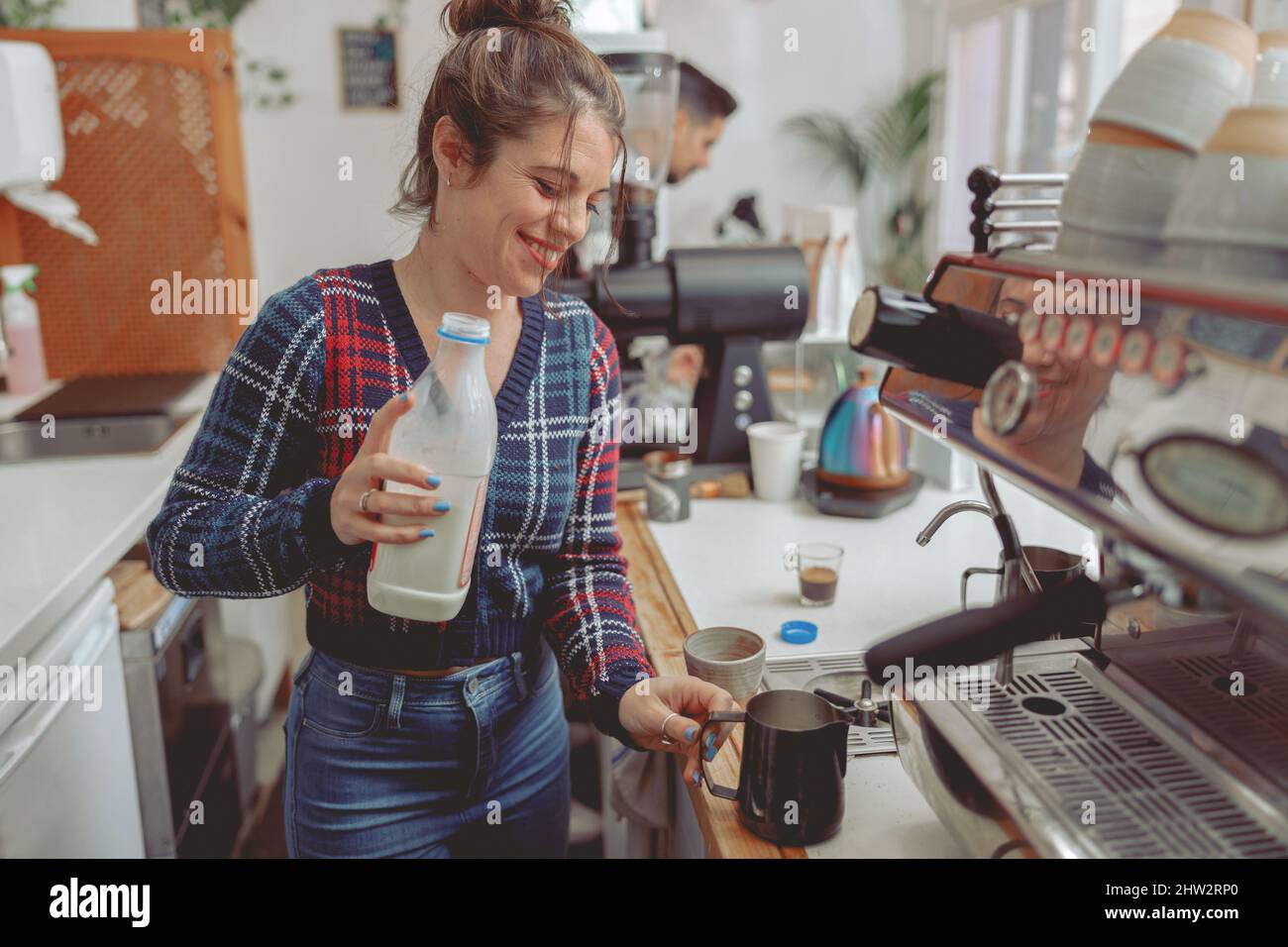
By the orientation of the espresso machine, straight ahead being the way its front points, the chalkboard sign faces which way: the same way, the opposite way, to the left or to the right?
to the left

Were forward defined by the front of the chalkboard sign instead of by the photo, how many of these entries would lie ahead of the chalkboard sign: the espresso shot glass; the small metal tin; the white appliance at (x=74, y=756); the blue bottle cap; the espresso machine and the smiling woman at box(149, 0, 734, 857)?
6

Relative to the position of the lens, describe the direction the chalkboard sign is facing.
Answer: facing the viewer

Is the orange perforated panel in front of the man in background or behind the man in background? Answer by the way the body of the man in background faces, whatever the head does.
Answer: behind

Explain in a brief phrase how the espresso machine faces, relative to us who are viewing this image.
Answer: facing the viewer and to the left of the viewer

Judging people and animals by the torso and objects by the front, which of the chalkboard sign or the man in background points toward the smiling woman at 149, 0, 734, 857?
the chalkboard sign

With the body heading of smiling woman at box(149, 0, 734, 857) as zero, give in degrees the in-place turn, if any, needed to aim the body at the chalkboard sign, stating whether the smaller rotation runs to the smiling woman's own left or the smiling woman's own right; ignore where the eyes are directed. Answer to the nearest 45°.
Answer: approximately 135° to the smiling woman's own left

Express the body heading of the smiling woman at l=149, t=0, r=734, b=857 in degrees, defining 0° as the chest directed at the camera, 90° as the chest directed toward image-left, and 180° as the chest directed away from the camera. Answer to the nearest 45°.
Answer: approximately 315°

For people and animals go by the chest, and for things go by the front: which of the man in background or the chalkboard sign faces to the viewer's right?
the man in background

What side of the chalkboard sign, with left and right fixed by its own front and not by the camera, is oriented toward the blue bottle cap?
front

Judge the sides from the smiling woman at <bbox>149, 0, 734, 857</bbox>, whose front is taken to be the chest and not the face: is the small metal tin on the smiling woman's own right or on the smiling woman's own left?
on the smiling woman's own left

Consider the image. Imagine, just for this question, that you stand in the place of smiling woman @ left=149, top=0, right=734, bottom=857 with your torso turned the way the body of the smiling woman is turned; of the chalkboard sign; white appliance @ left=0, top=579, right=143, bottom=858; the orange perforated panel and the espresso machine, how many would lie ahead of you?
1

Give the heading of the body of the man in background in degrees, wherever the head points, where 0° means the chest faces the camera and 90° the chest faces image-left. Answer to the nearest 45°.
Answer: approximately 270°

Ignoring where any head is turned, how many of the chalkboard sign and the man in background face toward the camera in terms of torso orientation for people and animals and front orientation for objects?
1

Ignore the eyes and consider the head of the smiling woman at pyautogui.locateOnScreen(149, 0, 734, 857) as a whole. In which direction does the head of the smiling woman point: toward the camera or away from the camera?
toward the camera

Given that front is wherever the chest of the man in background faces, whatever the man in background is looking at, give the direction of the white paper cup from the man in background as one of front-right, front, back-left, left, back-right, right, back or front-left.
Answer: right

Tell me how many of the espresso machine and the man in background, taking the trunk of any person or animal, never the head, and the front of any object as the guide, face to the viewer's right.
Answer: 1
